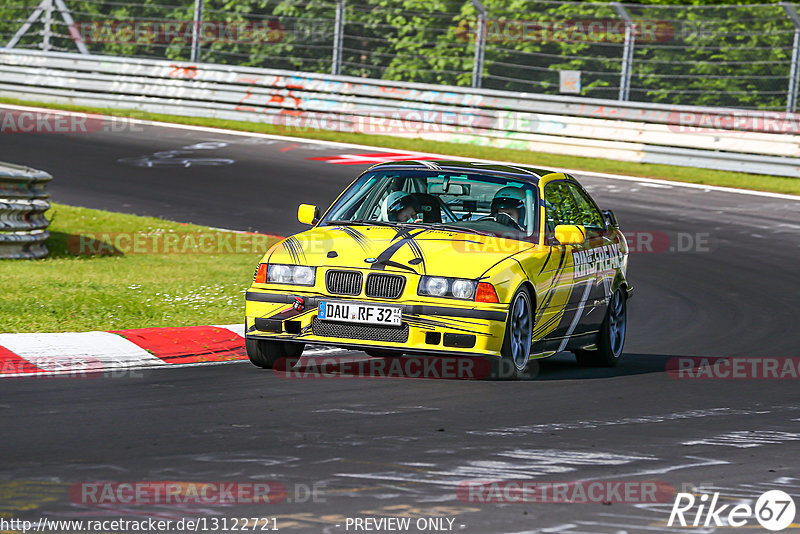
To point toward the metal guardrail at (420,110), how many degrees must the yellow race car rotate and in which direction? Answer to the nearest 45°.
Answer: approximately 135° to its right

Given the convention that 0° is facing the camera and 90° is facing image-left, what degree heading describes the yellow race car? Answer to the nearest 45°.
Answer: approximately 45°

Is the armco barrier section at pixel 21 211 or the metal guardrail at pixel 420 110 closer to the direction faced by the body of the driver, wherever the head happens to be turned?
the armco barrier section

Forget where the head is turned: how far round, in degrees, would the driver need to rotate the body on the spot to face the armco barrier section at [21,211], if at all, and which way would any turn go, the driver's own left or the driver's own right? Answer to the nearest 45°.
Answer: approximately 90° to the driver's own right

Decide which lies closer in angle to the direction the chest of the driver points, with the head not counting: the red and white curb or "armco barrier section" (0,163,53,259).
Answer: the red and white curb

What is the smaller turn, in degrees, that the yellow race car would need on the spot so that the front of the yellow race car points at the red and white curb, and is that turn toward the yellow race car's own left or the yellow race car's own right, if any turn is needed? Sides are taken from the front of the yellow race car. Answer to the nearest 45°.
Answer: approximately 45° to the yellow race car's own right

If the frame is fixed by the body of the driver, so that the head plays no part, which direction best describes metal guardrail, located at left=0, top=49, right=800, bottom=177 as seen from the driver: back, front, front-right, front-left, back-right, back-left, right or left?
back-right

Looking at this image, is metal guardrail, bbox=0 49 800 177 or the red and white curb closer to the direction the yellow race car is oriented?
the red and white curb
